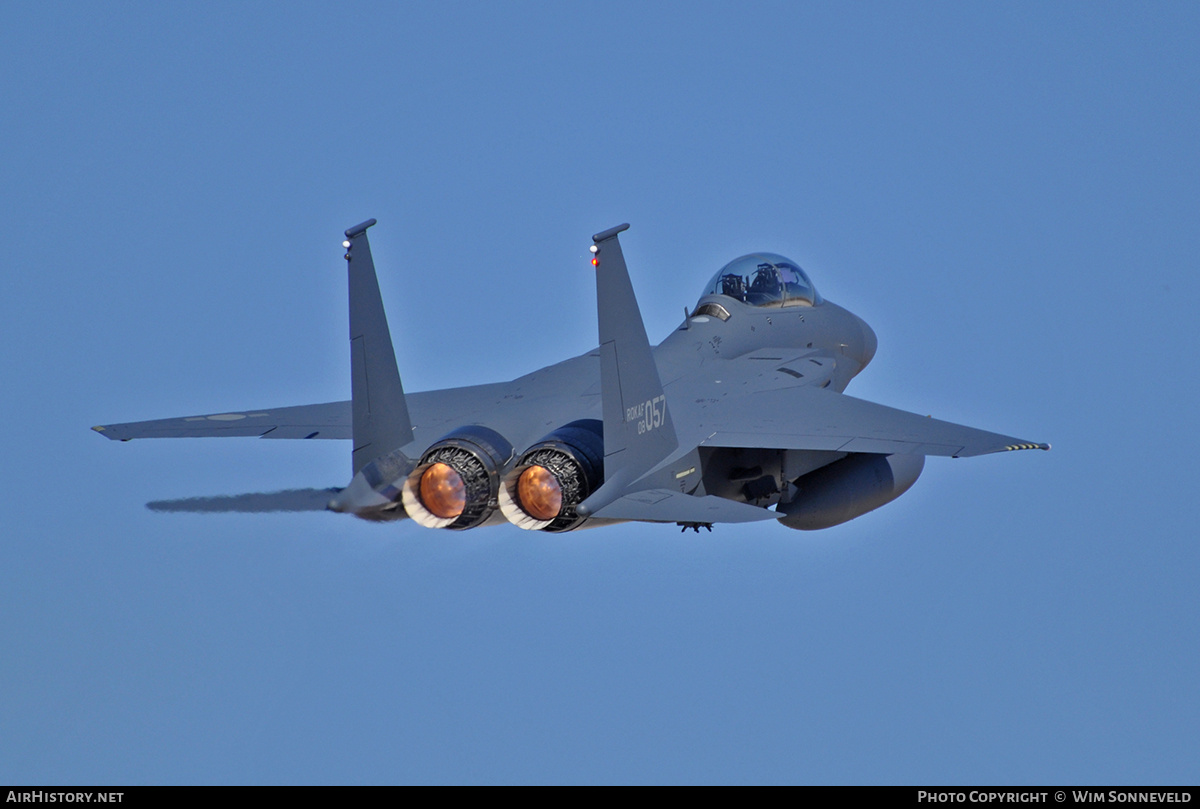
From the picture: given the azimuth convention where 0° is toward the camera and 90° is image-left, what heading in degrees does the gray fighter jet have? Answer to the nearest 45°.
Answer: approximately 225°
